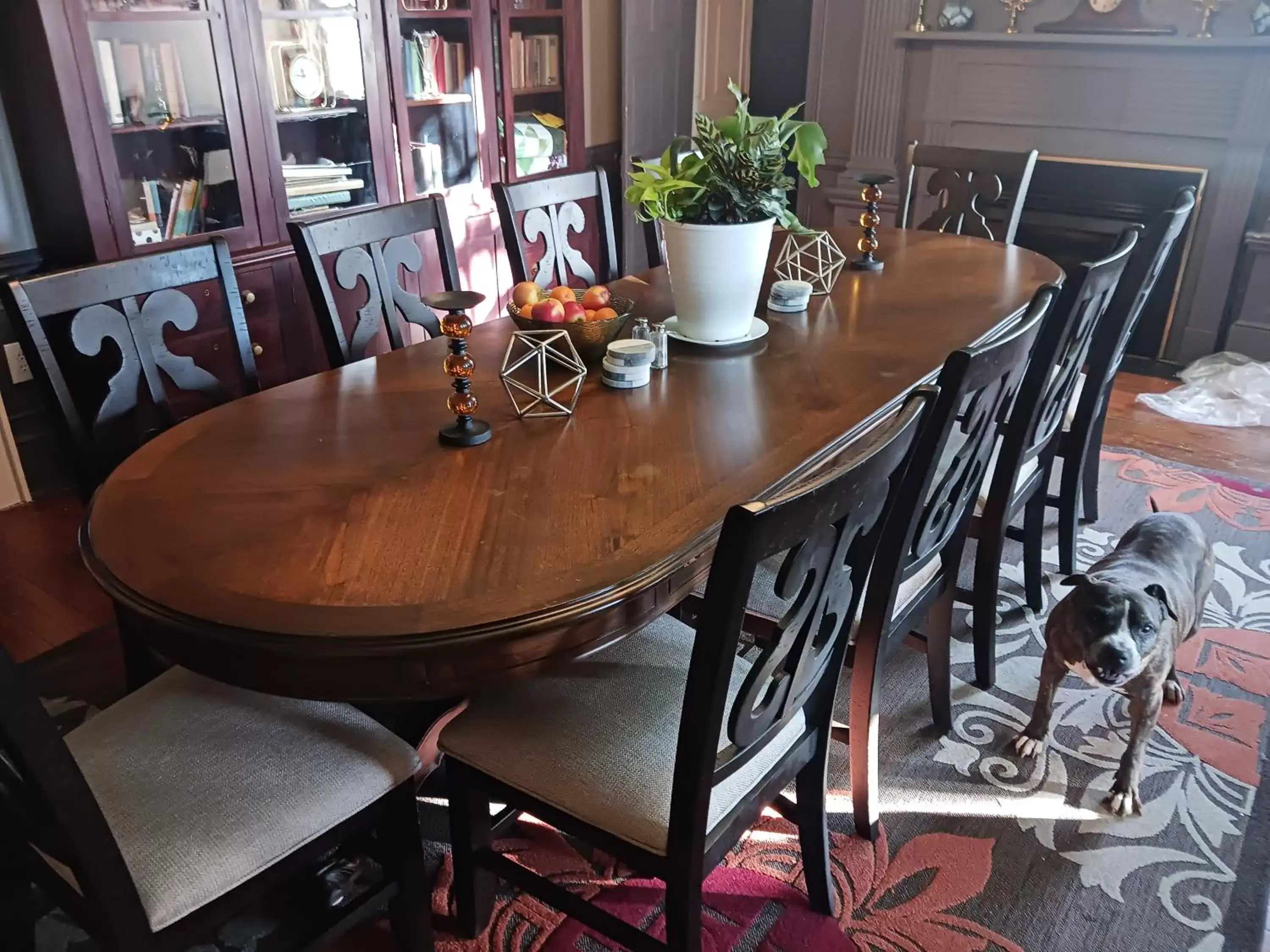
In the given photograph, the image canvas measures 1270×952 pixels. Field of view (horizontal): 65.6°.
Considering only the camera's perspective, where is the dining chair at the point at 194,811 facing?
facing away from the viewer and to the right of the viewer

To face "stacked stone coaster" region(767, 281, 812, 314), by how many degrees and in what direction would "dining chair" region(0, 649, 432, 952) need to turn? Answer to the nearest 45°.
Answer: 0° — it already faces it

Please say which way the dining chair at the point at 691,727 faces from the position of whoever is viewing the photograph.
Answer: facing away from the viewer and to the left of the viewer

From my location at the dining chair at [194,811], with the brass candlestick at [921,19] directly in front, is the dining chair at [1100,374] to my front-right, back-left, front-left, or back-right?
front-right

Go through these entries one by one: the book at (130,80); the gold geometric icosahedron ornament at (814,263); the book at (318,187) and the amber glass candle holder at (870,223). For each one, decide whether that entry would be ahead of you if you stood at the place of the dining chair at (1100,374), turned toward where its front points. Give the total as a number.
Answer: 4

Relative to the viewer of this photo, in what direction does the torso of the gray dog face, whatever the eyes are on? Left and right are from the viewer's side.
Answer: facing the viewer and to the left of the viewer

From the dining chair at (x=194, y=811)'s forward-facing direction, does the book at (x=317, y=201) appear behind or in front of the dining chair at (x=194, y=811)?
in front

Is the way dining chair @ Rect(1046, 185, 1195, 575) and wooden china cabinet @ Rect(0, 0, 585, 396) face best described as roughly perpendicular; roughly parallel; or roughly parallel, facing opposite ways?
roughly parallel, facing opposite ways

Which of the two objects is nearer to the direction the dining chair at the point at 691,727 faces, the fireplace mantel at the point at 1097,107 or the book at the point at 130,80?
the book

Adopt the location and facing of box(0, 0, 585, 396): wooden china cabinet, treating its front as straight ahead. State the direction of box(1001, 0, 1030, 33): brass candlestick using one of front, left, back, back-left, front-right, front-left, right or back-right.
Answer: front-left

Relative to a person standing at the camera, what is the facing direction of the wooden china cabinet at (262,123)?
facing the viewer and to the right of the viewer

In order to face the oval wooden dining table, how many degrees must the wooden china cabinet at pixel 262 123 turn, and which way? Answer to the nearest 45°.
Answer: approximately 45° to its right

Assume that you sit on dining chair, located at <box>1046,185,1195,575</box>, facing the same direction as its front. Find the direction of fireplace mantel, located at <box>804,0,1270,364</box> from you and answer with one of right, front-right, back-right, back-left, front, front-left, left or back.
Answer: right

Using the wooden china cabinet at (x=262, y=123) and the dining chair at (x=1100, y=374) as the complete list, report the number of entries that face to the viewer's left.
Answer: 1

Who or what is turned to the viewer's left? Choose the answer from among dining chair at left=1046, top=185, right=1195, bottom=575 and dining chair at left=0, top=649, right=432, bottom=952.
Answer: dining chair at left=1046, top=185, right=1195, bottom=575

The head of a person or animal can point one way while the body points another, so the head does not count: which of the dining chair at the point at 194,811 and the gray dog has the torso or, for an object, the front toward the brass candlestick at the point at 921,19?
the dining chair

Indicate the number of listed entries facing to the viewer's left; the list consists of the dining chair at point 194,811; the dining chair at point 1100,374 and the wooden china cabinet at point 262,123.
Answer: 1

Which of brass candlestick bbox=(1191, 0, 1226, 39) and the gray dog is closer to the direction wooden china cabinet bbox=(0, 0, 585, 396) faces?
the gray dog

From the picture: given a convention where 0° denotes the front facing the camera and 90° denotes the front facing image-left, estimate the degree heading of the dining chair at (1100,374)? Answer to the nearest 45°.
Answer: approximately 90°
